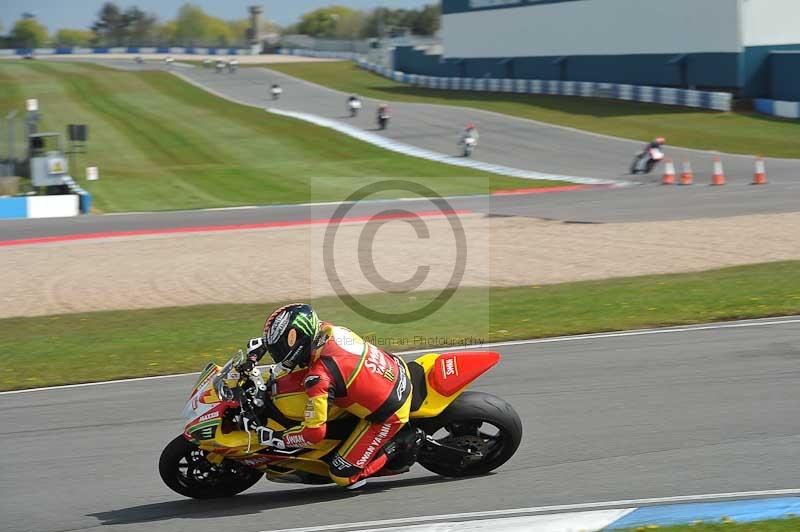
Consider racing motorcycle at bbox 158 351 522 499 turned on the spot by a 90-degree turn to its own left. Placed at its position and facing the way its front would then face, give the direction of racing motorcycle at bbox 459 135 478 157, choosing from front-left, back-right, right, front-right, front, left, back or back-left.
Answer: back

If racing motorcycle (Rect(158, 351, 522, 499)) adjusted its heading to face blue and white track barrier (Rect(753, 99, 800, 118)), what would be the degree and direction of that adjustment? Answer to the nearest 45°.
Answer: approximately 135° to its right

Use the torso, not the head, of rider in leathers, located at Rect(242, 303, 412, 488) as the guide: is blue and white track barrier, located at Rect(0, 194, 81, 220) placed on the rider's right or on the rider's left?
on the rider's right

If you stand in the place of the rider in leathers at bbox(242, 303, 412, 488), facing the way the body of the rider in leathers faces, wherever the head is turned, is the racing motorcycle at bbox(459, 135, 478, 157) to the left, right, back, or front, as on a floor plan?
right

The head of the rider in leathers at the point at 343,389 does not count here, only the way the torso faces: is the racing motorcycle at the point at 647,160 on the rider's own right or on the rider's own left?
on the rider's own right

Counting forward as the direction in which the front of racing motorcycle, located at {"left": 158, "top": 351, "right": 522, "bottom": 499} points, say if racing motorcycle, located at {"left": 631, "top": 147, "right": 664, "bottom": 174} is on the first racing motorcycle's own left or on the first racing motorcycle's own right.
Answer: on the first racing motorcycle's own right

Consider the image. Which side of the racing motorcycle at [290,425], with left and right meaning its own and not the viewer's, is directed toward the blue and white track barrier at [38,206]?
right

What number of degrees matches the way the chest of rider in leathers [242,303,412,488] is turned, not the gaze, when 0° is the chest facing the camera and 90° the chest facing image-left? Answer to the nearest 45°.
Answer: approximately 90°

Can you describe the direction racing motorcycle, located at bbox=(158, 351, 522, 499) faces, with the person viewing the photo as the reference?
facing to the left of the viewer

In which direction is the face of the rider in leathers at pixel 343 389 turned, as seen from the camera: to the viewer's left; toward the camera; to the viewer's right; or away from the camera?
to the viewer's left
